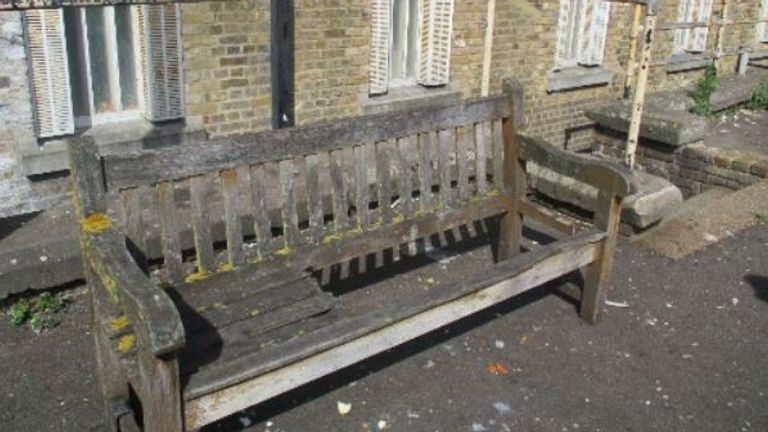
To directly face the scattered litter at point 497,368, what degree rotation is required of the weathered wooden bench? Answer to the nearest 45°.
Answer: approximately 45° to its left

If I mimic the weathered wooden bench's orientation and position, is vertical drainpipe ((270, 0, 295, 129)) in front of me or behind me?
behind

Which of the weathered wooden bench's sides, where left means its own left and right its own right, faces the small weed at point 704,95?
left

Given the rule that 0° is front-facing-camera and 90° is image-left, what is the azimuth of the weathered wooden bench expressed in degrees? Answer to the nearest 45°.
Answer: approximately 315°

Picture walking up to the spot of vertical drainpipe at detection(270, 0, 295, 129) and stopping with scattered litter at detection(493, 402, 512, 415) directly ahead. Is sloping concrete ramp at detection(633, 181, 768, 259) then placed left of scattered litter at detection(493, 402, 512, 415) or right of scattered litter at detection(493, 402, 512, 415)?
left

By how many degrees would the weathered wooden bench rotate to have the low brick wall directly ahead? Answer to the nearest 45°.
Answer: approximately 90° to its left

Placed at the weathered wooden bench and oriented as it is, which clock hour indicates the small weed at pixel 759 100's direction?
The small weed is roughly at 9 o'clock from the weathered wooden bench.

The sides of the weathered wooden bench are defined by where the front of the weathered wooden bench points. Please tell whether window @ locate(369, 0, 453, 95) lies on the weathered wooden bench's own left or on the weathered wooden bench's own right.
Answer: on the weathered wooden bench's own left

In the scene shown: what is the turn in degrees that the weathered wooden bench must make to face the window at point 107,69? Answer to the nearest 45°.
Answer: approximately 180°

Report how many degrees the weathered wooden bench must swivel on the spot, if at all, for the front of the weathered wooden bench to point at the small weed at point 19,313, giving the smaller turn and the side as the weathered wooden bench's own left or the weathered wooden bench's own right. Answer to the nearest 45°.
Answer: approximately 135° to the weathered wooden bench's own right

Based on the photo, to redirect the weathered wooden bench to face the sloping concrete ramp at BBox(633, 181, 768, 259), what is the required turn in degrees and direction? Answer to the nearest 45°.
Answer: approximately 90° to its left
